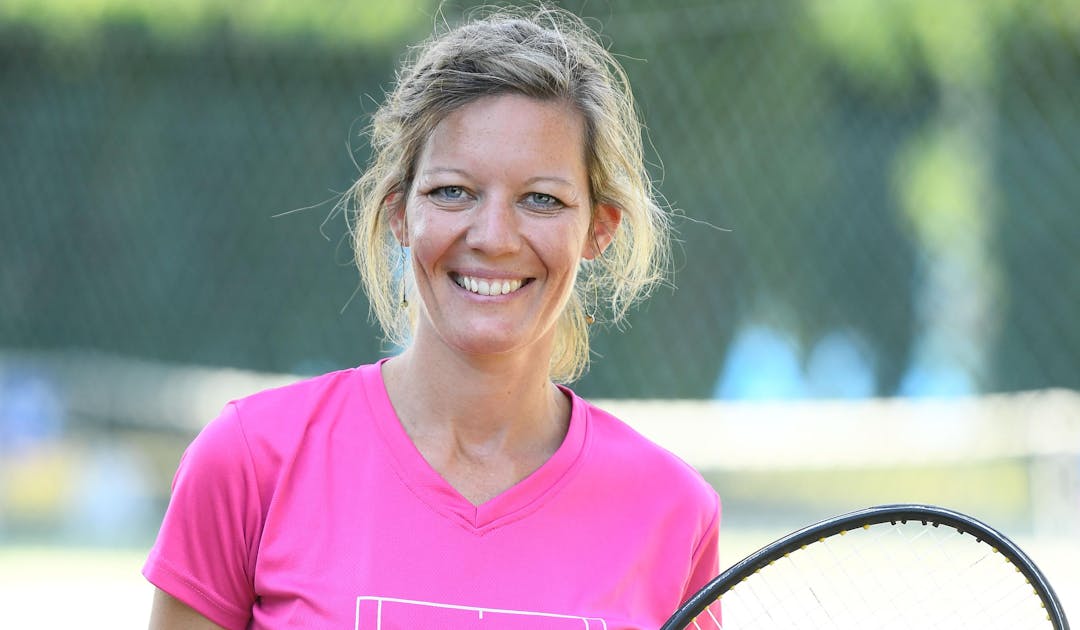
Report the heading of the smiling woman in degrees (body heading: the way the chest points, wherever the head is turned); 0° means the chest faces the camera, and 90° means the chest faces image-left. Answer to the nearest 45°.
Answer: approximately 0°
